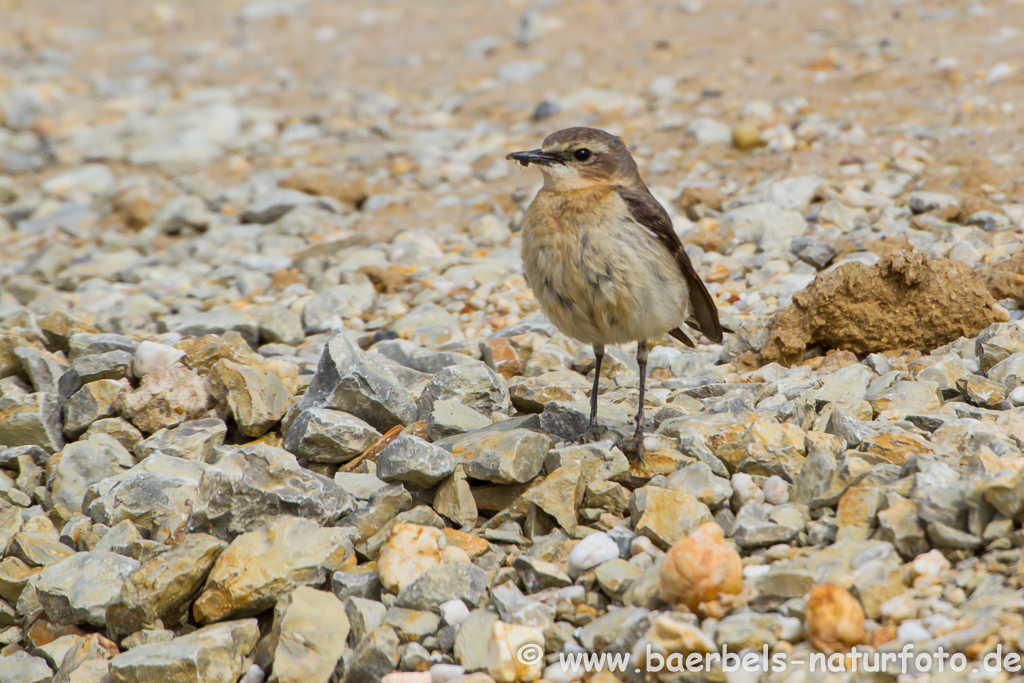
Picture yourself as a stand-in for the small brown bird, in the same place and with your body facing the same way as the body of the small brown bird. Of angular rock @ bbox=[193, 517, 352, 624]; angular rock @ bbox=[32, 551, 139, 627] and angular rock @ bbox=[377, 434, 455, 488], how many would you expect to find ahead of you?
3

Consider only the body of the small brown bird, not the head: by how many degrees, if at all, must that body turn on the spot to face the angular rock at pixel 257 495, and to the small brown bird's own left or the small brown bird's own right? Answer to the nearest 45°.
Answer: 0° — it already faces it

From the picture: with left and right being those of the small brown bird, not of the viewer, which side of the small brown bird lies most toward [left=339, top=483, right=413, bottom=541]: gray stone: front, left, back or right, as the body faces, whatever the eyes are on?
front

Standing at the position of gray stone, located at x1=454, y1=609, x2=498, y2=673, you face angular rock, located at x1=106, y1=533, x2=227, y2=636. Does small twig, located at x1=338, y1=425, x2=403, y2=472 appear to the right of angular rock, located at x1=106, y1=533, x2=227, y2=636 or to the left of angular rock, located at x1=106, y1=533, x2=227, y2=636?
right

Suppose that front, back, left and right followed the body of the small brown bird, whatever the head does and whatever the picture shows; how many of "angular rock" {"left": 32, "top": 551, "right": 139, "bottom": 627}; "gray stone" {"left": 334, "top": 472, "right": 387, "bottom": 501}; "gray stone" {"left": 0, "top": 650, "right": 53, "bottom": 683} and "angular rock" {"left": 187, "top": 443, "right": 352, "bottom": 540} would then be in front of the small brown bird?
4

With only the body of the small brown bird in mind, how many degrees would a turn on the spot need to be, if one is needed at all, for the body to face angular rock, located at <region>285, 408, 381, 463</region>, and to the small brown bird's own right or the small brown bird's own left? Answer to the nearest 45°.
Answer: approximately 45° to the small brown bird's own right

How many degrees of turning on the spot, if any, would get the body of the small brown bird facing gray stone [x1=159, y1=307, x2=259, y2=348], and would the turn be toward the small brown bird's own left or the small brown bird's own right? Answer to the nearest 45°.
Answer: approximately 90° to the small brown bird's own right

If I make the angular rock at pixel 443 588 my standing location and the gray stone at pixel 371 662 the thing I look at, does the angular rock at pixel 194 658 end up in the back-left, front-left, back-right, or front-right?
front-right

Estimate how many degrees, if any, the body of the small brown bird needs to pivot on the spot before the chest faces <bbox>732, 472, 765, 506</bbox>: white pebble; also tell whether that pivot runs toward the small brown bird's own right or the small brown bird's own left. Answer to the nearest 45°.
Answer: approximately 90° to the small brown bird's own left

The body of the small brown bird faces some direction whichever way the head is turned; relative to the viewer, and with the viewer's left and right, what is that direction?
facing the viewer and to the left of the viewer

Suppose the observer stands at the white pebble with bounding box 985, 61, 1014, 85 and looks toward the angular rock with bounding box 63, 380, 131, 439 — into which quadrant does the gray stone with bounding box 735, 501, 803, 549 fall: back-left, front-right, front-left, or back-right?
front-left

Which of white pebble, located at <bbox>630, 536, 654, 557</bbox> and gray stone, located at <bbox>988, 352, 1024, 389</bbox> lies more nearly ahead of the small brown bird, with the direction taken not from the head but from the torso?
the white pebble

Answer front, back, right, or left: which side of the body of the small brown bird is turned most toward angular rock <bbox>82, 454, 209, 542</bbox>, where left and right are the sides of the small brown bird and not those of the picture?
front

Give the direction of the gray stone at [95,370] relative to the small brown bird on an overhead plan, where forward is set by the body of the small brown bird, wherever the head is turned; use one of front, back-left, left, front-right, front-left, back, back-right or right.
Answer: front-right

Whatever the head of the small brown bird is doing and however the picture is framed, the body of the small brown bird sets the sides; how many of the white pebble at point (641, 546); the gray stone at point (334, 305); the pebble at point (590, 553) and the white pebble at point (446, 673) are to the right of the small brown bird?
1

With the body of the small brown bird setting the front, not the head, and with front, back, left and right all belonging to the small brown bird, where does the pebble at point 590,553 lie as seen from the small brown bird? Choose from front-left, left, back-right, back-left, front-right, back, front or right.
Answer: front-left

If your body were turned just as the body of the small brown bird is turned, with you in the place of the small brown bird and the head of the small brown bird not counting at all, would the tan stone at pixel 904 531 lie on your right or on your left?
on your left

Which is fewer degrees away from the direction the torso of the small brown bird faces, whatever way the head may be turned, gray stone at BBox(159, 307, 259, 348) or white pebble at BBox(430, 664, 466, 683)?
the white pebble

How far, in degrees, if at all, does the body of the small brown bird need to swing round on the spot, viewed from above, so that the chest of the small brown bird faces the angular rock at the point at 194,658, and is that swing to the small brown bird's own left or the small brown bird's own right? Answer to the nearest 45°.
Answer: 0° — it already faces it

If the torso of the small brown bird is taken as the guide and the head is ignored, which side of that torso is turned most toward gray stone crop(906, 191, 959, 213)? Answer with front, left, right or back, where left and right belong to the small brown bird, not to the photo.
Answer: back

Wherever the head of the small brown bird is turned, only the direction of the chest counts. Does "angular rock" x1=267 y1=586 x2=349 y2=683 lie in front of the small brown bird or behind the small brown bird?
in front
